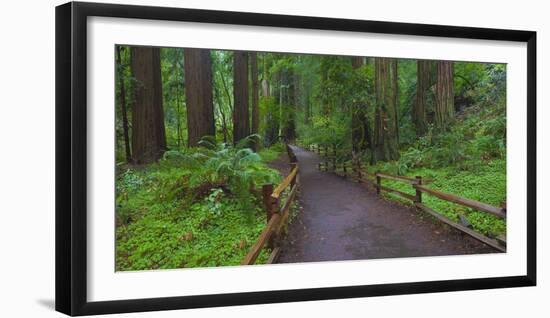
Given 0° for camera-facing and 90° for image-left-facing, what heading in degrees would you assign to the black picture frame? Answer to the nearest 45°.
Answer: approximately 315°
